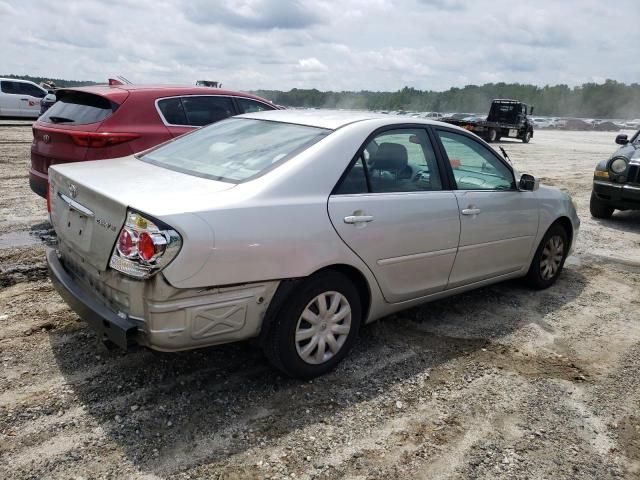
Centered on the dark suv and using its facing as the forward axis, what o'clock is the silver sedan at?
The silver sedan is roughly at 1 o'clock from the dark suv.

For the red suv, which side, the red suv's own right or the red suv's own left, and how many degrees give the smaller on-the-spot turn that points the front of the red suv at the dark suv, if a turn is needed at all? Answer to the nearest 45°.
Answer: approximately 45° to the red suv's own right

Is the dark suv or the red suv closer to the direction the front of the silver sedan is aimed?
the dark suv

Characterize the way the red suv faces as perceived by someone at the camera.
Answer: facing away from the viewer and to the right of the viewer

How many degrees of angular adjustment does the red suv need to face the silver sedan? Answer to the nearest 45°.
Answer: approximately 135° to its right

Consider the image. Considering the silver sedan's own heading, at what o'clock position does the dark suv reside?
The dark suv is roughly at 12 o'clock from the silver sedan.

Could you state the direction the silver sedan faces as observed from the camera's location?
facing away from the viewer and to the right of the viewer

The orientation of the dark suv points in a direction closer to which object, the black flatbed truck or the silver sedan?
the silver sedan
